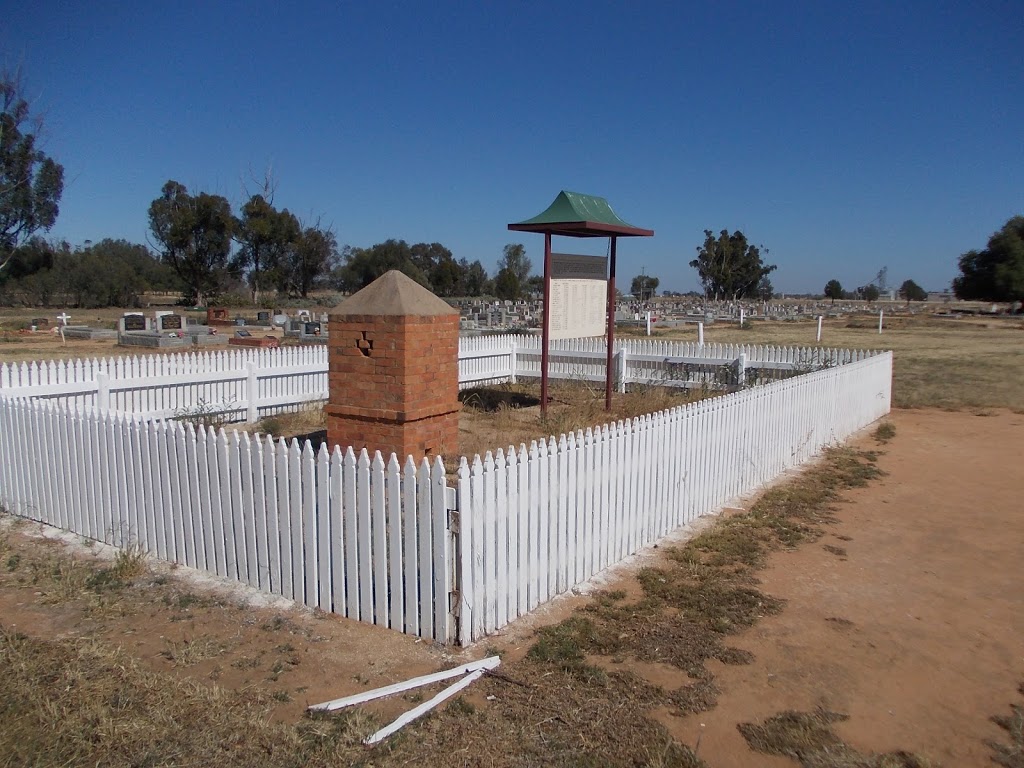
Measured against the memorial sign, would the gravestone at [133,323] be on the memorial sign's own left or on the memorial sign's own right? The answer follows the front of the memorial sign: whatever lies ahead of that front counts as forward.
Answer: on the memorial sign's own right

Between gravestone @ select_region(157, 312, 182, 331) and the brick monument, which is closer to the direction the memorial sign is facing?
the brick monument

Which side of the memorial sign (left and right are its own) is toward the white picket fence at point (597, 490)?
front

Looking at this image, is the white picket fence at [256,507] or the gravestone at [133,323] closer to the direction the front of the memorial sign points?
the white picket fence

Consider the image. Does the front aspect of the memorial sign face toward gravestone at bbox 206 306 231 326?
no

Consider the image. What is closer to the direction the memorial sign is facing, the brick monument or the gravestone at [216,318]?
the brick monument

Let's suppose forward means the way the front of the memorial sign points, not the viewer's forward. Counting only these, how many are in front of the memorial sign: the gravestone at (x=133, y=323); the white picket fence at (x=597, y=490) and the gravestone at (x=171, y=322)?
1

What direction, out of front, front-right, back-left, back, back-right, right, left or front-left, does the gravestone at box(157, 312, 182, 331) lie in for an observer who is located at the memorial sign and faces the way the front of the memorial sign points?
back-right

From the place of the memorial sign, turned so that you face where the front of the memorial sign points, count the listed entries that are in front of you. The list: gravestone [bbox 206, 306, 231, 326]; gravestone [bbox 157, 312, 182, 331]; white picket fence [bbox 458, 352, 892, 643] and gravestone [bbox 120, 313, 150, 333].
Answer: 1

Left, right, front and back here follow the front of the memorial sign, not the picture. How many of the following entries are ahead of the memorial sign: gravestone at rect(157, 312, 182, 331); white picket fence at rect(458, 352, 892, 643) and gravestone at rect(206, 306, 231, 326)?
1

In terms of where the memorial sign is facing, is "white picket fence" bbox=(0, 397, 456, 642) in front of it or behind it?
in front

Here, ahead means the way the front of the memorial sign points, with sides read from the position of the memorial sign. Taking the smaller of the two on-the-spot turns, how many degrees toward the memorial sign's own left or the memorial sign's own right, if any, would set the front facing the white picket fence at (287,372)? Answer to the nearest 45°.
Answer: approximately 90° to the memorial sign's own right

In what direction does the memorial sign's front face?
toward the camera

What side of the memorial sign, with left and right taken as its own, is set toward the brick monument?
front

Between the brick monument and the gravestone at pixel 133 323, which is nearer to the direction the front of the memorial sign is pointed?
the brick monument

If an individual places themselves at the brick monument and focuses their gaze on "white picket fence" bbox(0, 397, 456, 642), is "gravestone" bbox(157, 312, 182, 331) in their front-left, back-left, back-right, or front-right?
back-right
